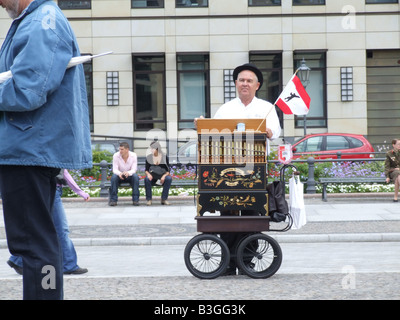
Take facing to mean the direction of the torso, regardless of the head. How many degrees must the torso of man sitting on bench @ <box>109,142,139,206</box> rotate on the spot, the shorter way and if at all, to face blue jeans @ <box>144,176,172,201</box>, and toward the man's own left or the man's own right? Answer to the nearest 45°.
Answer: approximately 90° to the man's own left

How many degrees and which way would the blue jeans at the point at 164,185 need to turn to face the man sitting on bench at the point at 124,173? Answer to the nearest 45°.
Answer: approximately 90° to its right

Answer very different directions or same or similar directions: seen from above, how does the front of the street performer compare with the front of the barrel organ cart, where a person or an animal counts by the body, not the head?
same or similar directions

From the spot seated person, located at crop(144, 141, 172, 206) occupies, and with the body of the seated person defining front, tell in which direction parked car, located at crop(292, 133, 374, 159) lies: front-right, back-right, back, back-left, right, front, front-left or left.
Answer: back-left

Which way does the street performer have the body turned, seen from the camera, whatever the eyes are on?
toward the camera

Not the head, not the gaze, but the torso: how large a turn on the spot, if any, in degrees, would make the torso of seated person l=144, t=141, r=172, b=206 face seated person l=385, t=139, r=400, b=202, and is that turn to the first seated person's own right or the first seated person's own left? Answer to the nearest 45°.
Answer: approximately 90° to the first seated person's own left

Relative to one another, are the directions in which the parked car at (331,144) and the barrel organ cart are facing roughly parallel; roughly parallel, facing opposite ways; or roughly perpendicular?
roughly perpendicular

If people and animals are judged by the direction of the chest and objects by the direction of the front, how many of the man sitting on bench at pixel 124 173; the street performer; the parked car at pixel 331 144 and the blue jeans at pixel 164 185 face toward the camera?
3

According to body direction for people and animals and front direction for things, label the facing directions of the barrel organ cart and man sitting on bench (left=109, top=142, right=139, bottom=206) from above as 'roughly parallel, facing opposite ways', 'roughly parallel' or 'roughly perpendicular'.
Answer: roughly parallel

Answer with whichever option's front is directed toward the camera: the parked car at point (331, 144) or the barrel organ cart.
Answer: the barrel organ cart

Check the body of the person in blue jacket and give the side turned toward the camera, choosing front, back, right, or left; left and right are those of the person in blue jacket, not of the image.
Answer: left

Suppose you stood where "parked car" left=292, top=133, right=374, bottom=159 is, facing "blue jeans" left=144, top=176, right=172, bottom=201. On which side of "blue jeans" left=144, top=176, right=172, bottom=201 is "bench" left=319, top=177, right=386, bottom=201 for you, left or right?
left

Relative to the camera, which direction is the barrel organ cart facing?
toward the camera
